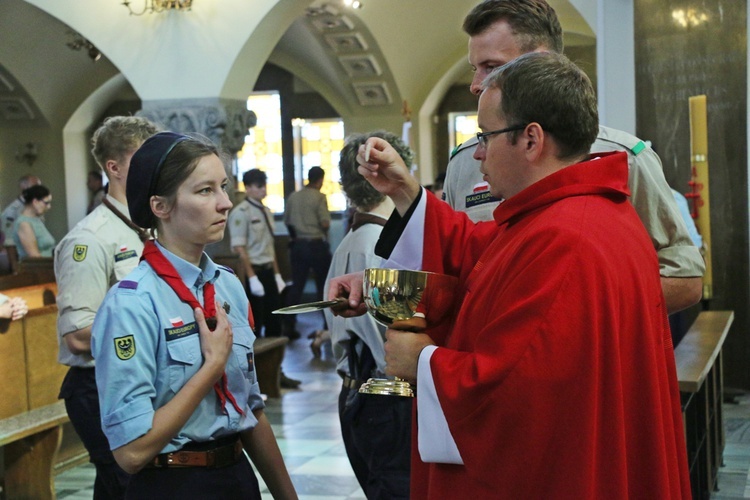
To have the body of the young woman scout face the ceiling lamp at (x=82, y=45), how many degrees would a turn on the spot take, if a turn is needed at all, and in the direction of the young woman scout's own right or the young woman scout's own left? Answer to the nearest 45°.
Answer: approximately 135° to the young woman scout's own left

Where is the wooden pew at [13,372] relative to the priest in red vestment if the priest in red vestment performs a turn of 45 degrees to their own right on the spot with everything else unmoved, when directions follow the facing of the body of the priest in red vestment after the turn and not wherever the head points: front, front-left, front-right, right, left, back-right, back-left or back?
front

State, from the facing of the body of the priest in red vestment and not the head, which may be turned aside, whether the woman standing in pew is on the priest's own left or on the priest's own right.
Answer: on the priest's own right

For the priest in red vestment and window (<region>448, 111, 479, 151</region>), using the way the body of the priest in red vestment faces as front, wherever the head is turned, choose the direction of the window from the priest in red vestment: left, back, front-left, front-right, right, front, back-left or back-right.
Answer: right

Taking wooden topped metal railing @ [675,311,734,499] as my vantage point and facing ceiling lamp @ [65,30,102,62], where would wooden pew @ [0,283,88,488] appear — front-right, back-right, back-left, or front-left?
front-left

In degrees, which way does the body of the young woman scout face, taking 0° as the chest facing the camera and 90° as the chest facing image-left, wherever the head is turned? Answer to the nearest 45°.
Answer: approximately 315°

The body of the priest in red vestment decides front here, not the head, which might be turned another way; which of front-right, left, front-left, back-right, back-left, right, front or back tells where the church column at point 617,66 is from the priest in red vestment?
right

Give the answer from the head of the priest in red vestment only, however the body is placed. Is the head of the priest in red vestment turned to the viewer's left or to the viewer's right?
to the viewer's left

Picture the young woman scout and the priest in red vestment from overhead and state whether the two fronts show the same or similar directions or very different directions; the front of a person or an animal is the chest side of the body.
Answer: very different directions

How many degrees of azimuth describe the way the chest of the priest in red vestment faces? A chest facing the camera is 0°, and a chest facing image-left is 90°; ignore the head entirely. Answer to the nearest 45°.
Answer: approximately 90°
